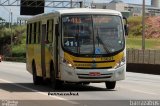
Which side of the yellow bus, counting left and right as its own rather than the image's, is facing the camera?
front
